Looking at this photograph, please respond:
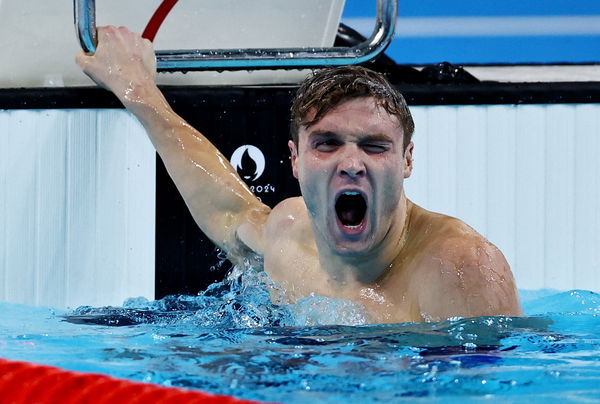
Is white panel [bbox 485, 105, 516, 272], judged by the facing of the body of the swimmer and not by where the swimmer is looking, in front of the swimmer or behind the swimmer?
behind

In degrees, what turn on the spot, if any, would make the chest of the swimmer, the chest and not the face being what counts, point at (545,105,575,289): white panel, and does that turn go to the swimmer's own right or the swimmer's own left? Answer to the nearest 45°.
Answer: approximately 135° to the swimmer's own left

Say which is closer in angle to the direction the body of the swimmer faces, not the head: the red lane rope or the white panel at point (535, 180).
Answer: the red lane rope

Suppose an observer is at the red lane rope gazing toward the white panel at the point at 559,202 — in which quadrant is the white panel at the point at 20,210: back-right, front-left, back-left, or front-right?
front-left

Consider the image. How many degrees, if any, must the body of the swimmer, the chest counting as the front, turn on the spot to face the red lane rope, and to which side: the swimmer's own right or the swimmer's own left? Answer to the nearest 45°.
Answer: approximately 45° to the swimmer's own right

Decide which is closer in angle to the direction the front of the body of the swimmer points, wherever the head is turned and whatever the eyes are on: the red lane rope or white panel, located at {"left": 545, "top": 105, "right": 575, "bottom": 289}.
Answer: the red lane rope

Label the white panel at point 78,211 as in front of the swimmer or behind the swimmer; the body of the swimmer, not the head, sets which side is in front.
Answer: behind

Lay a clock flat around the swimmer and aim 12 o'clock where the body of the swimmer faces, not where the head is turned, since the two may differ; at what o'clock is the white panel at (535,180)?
The white panel is roughly at 7 o'clock from the swimmer.

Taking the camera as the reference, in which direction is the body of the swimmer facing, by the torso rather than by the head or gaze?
toward the camera

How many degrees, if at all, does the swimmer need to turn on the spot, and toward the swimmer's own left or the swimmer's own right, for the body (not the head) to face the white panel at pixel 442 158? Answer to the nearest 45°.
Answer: approximately 180°

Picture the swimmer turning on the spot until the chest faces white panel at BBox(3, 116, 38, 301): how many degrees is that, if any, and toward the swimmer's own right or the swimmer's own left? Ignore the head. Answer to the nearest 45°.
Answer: approximately 135° to the swimmer's own right

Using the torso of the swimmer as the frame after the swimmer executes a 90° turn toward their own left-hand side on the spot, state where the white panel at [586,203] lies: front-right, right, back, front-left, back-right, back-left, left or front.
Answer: front-left

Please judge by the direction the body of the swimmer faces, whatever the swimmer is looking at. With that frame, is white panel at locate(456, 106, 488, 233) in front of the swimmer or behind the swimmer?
behind

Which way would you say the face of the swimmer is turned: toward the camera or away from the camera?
toward the camera
